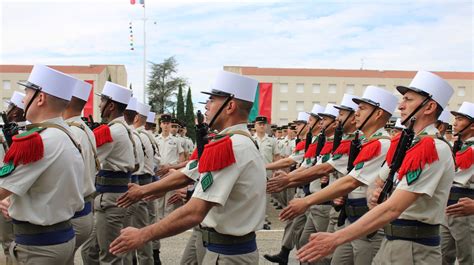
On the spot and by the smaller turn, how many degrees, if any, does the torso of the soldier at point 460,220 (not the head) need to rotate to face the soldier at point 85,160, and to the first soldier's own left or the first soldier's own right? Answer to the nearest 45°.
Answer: approximately 45° to the first soldier's own left

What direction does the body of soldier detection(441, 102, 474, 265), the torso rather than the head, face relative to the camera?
to the viewer's left

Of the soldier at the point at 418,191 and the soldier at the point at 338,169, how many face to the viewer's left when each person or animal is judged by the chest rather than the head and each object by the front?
2

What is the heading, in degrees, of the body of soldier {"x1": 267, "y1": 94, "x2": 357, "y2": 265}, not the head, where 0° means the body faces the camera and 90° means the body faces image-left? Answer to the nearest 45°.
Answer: approximately 90°

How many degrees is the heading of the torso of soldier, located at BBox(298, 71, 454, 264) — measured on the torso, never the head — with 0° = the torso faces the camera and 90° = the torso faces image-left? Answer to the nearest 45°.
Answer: approximately 90°

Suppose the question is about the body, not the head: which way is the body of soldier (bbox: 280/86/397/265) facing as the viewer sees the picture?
to the viewer's left
